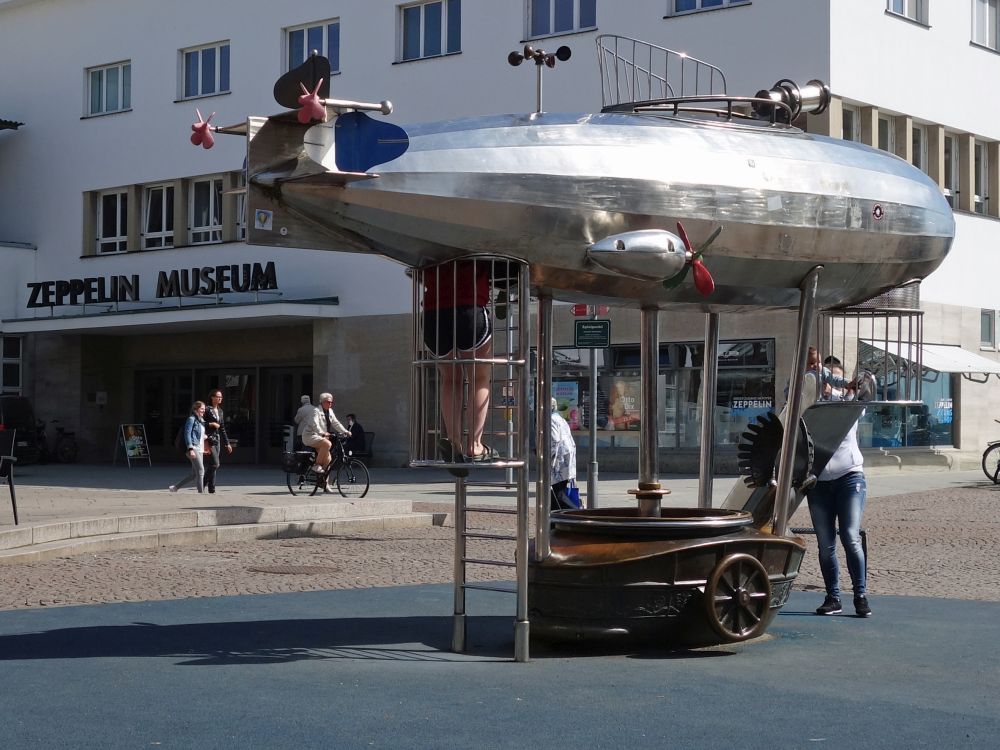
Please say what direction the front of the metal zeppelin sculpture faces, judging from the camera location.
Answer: facing to the right of the viewer

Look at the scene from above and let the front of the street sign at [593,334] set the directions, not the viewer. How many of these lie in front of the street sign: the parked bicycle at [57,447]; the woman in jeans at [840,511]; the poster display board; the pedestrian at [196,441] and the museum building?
1

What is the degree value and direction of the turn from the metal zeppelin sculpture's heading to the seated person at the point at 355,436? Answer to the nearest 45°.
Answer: approximately 90° to its left

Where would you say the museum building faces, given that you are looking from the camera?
facing the viewer and to the left of the viewer

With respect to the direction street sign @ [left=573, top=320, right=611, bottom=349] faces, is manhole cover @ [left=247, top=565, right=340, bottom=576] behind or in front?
in front

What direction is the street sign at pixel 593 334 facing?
toward the camera
